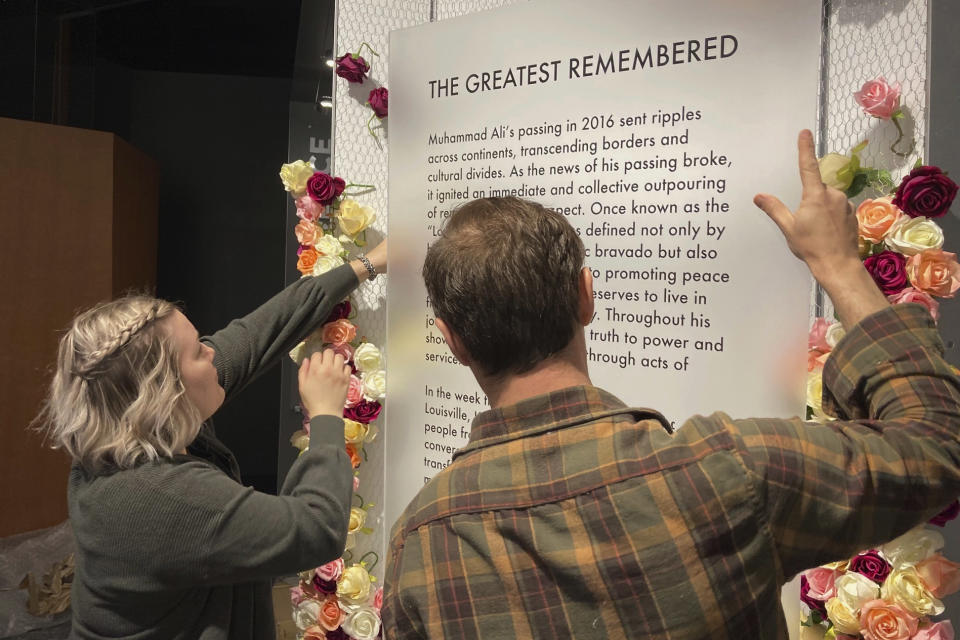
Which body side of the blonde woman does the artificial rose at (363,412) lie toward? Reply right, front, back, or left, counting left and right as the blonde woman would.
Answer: front

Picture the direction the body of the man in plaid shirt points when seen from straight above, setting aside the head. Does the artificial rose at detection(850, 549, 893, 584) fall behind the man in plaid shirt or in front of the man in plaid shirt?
in front

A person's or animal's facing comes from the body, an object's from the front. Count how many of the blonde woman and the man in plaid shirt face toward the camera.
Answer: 0

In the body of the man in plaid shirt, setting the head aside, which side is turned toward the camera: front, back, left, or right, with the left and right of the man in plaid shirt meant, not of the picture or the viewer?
back

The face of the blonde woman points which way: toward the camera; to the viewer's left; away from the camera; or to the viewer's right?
to the viewer's right

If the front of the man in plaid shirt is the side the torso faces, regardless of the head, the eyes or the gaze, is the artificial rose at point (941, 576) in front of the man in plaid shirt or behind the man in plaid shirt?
in front

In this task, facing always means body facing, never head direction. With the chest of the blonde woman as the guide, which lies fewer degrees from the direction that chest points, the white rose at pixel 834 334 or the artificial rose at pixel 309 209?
the artificial rose

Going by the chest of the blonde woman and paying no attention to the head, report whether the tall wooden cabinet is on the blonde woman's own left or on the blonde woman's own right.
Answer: on the blonde woman's own left

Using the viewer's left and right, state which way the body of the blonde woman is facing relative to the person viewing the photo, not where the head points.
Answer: facing away from the viewer and to the right of the viewer
